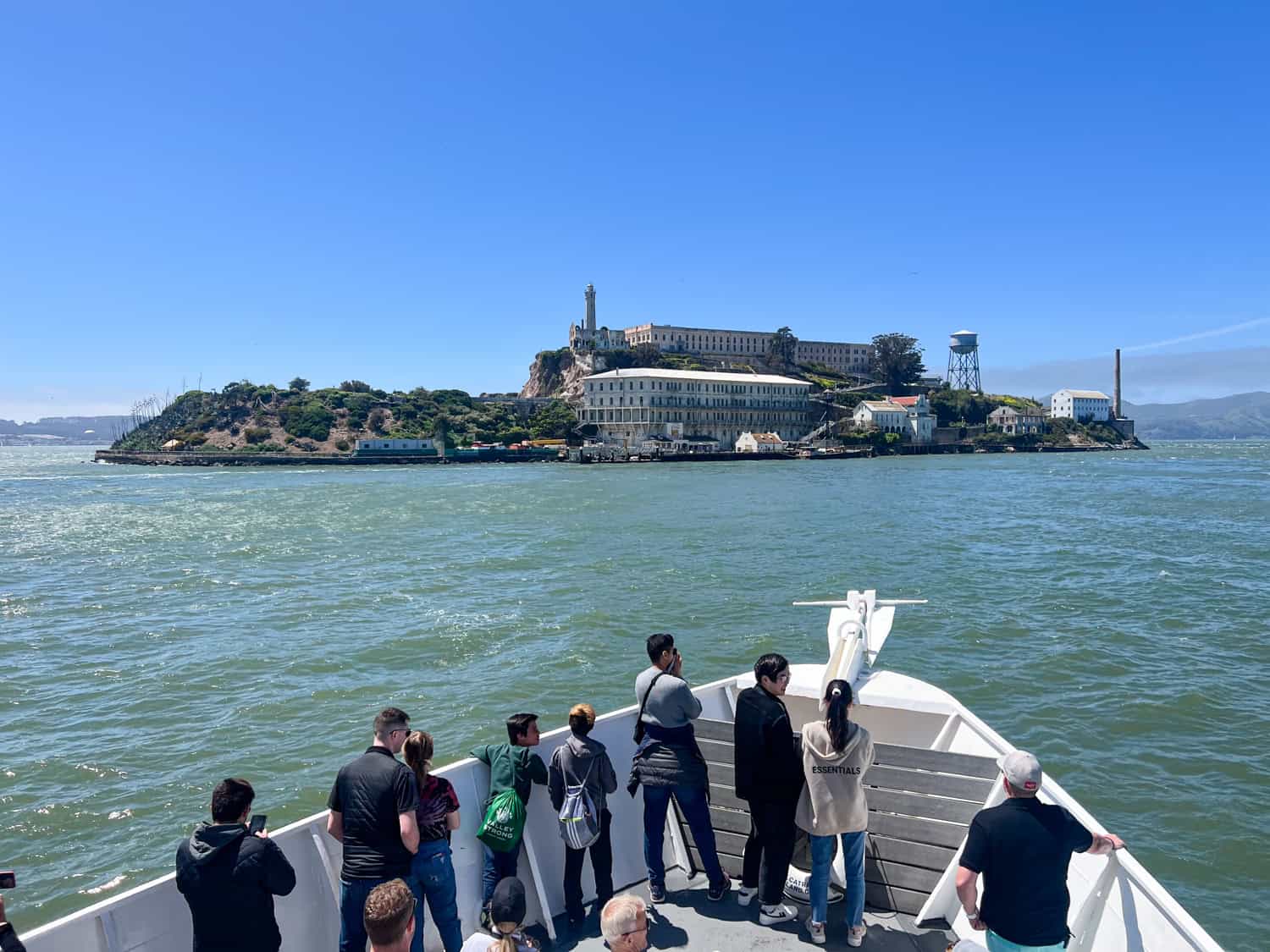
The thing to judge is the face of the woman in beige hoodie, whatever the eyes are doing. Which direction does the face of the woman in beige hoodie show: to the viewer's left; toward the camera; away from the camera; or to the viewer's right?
away from the camera

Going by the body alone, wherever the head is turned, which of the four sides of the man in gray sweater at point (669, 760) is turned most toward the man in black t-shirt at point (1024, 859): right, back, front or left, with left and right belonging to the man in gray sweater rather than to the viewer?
right

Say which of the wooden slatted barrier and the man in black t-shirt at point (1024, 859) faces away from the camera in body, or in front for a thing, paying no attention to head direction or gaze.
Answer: the man in black t-shirt

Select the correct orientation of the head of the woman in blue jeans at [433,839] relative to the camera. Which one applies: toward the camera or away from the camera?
away from the camera

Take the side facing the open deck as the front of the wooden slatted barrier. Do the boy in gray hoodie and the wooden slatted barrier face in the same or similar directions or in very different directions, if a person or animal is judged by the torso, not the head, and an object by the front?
very different directions

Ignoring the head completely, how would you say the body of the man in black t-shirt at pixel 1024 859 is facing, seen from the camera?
away from the camera

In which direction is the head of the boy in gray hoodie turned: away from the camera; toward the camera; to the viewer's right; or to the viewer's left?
away from the camera

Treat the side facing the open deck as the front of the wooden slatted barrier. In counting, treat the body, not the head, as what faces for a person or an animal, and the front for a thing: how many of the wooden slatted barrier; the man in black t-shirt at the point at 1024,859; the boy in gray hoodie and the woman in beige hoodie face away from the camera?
3

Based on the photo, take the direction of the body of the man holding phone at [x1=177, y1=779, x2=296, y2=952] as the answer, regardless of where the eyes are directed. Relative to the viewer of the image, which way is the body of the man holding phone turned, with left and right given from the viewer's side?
facing away from the viewer and to the right of the viewer

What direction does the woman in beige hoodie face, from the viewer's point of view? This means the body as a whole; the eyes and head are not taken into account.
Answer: away from the camera
